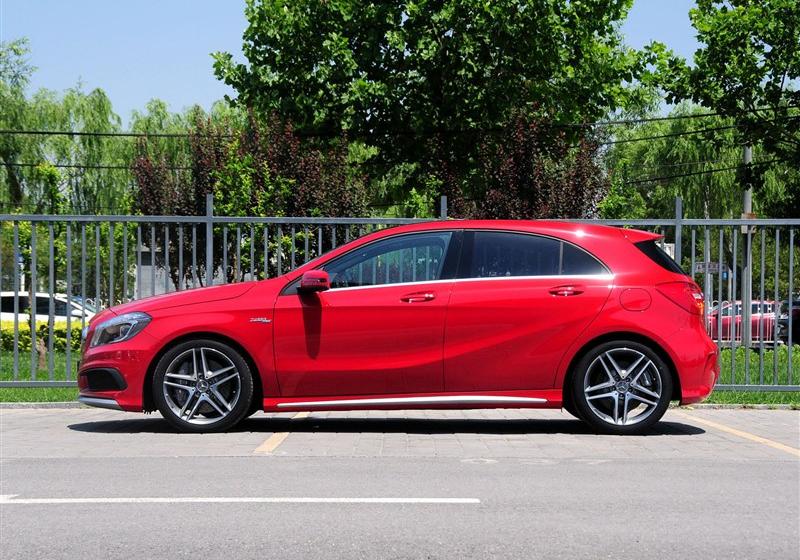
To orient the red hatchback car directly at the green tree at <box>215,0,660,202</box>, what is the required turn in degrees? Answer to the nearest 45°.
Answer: approximately 90° to its right

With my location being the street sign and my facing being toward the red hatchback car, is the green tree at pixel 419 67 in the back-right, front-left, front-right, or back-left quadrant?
back-right

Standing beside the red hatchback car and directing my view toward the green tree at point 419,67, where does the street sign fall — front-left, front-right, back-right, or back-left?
front-right

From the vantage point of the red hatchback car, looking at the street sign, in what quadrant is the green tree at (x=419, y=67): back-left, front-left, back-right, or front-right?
front-left

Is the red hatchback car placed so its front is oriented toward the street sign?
no

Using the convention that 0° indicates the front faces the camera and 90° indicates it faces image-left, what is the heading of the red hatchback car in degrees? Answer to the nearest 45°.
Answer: approximately 90°
